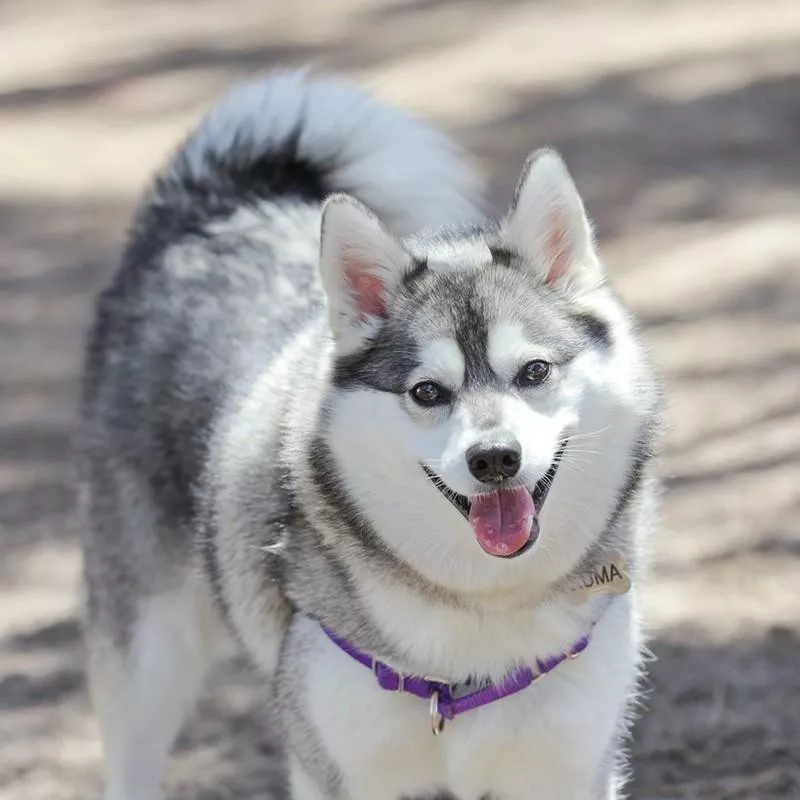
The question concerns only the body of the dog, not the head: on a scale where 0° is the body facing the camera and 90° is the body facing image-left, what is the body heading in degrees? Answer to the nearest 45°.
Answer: approximately 315°
